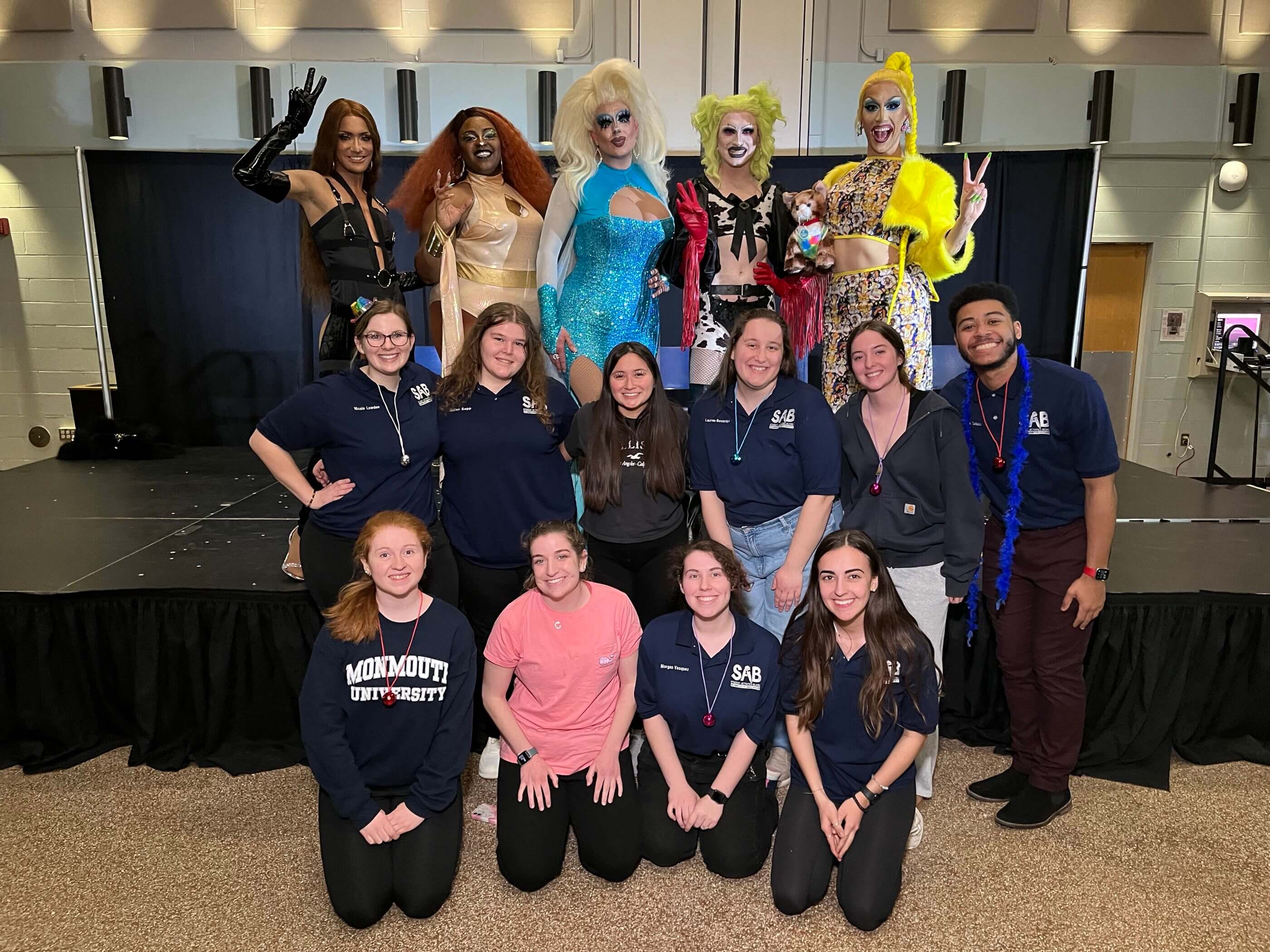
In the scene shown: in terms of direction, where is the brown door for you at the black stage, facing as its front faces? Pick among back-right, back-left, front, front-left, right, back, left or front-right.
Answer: back-left

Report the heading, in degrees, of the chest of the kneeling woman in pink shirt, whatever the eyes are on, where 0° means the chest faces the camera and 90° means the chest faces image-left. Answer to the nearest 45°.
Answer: approximately 0°

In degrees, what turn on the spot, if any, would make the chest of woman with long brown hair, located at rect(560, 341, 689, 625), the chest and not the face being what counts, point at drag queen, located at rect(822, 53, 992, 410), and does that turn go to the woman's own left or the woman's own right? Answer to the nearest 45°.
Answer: approximately 135° to the woman's own left

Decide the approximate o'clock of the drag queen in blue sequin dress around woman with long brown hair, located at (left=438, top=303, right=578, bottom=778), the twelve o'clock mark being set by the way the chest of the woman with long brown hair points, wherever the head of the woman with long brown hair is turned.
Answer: The drag queen in blue sequin dress is roughly at 7 o'clock from the woman with long brown hair.

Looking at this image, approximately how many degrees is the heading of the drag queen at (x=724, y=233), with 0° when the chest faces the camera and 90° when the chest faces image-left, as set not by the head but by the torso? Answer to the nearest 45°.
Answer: approximately 0°
